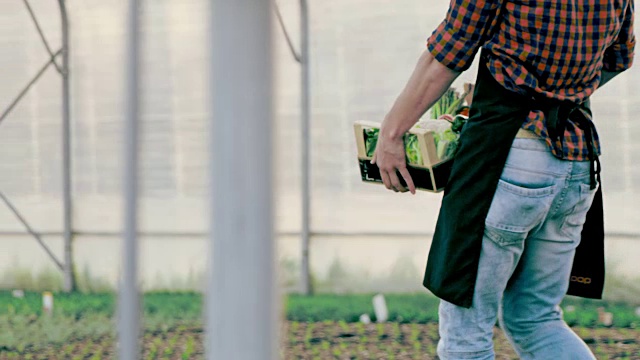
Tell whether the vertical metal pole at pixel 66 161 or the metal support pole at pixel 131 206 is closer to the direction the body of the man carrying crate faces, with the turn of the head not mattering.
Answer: the vertical metal pole

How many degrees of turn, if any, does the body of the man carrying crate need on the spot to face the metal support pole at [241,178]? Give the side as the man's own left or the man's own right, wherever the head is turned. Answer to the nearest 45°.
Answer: approximately 90° to the man's own left

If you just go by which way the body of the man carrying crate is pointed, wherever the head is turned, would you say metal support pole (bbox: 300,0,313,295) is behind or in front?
in front

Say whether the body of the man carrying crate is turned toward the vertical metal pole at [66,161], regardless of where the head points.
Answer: yes

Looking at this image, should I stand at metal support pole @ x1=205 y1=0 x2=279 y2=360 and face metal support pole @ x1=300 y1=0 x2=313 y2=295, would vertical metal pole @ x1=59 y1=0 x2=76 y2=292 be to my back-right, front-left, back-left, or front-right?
front-left

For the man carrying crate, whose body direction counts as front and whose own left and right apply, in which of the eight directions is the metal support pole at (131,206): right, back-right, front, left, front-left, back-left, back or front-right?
left

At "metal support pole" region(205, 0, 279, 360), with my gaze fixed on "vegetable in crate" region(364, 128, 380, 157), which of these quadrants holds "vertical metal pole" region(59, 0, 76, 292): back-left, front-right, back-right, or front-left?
front-left

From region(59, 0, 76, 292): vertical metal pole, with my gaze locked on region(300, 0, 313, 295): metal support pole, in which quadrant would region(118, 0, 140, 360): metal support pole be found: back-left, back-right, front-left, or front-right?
front-right

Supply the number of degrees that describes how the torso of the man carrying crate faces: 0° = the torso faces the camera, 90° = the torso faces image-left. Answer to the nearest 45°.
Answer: approximately 135°
